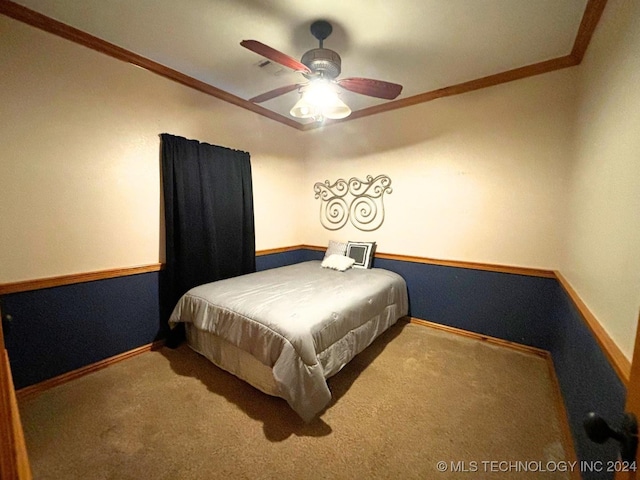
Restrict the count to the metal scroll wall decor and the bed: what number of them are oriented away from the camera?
0

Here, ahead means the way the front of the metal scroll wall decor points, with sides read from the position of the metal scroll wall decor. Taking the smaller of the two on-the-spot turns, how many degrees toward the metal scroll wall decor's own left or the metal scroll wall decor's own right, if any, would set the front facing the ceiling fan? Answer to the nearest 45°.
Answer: approximately 45° to the metal scroll wall decor's own left

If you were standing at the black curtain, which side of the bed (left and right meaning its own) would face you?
right

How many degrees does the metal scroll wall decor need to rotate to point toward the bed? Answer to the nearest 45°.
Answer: approximately 45° to its left

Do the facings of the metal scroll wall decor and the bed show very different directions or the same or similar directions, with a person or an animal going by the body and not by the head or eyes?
same or similar directions

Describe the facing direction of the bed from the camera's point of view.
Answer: facing the viewer and to the left of the viewer
